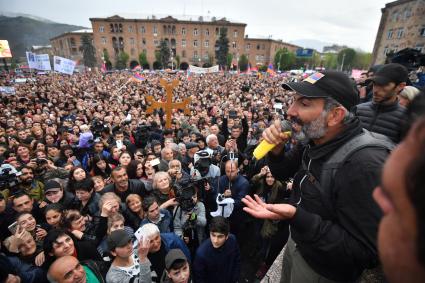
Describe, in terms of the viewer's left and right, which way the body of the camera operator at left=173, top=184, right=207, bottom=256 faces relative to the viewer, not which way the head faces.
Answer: facing the viewer

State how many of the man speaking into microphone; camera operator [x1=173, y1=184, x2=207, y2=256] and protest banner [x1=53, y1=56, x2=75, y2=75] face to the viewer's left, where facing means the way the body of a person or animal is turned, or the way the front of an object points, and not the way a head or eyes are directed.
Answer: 1

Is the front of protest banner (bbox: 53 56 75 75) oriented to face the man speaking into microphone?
yes

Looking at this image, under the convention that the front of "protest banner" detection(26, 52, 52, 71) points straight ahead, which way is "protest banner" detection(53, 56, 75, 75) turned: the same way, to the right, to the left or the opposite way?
the same way

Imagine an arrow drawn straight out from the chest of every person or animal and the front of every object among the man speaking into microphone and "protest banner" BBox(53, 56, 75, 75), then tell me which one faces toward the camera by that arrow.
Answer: the protest banner

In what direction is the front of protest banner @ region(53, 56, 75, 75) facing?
toward the camera

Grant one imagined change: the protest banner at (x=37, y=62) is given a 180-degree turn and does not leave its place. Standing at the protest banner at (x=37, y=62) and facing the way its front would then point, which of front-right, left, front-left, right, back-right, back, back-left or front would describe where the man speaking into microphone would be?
back

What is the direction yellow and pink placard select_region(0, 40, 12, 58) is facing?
toward the camera

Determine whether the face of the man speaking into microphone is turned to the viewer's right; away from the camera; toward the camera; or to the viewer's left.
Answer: to the viewer's left

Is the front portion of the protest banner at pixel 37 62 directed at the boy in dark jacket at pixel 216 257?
yes

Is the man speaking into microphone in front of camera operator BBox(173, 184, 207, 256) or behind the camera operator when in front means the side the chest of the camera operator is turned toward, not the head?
in front

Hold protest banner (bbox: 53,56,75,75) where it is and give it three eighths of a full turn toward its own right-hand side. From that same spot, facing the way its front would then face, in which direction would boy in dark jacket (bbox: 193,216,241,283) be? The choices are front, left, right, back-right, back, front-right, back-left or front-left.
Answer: back-left

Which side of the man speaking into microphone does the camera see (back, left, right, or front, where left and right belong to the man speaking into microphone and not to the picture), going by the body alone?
left
